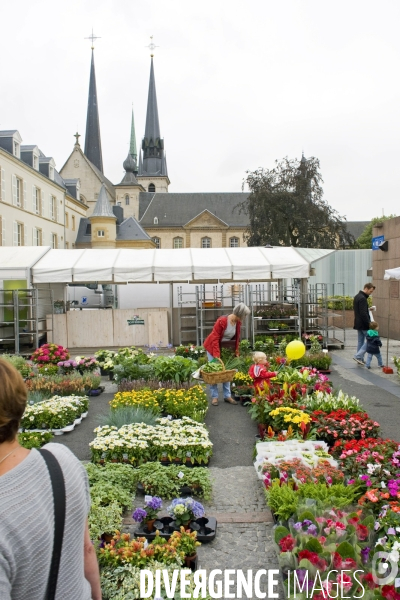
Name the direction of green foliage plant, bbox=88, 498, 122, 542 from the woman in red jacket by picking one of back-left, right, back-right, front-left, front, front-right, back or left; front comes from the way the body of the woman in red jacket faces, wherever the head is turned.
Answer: front-right

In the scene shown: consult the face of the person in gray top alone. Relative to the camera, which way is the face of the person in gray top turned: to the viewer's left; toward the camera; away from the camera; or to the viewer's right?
away from the camera

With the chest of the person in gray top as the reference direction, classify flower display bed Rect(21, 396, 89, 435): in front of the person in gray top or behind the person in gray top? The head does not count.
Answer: in front

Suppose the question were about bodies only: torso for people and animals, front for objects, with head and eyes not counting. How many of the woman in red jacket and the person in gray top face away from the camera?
1

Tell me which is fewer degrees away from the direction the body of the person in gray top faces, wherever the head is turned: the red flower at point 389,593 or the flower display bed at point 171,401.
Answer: the flower display bed

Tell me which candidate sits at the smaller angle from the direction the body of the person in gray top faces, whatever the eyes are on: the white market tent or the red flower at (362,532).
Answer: the white market tent

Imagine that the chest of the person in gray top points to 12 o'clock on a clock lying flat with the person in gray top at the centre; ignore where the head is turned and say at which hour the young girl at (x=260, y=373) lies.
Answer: The young girl is roughly at 1 o'clock from the person in gray top.

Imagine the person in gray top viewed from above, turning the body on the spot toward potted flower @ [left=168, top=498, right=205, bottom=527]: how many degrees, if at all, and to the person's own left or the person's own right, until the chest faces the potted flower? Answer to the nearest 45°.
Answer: approximately 45° to the person's own right

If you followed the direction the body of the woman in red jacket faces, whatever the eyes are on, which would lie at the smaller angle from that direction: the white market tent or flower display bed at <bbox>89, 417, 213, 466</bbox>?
the flower display bed

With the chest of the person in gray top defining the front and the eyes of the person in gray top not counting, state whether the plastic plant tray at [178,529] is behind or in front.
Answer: in front

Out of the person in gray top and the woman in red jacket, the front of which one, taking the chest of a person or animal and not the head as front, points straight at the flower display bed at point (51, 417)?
the person in gray top

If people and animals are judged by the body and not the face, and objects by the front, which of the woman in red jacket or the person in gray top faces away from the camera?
the person in gray top

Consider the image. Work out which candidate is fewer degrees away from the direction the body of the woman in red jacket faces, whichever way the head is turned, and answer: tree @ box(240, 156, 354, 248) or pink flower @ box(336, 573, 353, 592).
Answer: the pink flower

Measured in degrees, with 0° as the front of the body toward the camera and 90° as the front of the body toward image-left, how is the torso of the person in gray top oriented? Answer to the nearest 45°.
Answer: approximately 180°

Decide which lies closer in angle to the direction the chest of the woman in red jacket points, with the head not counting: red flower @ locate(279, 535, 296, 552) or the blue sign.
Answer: the red flower

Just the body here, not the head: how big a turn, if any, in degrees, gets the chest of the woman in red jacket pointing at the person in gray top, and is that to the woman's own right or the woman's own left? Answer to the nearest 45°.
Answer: approximately 45° to the woman's own right
